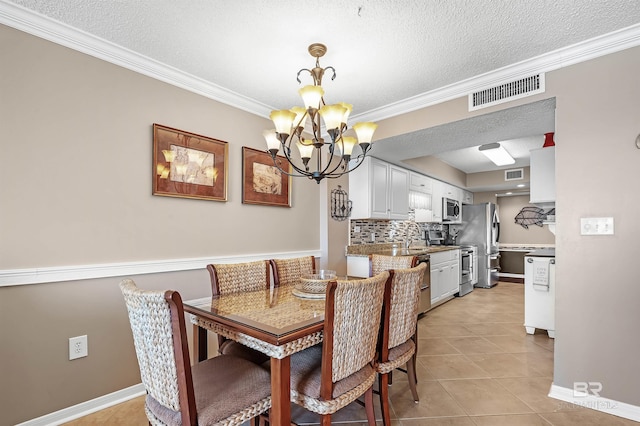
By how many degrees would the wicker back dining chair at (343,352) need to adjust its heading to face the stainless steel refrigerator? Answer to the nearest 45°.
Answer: approximately 90° to its right

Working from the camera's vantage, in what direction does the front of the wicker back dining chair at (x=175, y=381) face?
facing away from the viewer and to the right of the viewer

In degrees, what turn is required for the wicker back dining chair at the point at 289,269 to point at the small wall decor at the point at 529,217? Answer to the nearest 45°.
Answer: approximately 90° to its left

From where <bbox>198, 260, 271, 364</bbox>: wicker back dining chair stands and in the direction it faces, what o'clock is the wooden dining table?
The wooden dining table is roughly at 11 o'clock from the wicker back dining chair.

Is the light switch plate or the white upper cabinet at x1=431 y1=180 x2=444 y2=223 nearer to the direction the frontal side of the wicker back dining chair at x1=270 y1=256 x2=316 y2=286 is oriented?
the light switch plate

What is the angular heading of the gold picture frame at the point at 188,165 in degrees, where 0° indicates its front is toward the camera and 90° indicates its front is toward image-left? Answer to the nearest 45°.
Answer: approximately 315°

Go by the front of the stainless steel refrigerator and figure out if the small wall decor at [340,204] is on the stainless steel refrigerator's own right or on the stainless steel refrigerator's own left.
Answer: on the stainless steel refrigerator's own right
